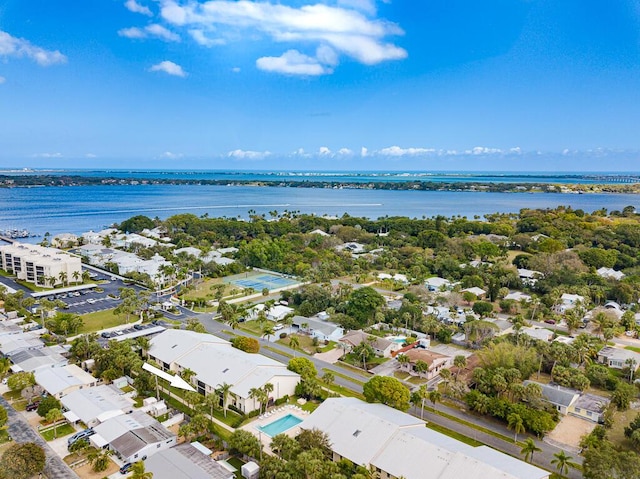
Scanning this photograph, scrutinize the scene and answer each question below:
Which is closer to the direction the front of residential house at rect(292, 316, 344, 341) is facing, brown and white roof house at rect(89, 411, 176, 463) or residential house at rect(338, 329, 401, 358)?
the brown and white roof house

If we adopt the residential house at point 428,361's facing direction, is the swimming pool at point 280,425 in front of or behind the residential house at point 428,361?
in front

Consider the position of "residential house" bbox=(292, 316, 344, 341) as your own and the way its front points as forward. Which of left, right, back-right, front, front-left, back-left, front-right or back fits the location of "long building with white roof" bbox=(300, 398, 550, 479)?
front-left

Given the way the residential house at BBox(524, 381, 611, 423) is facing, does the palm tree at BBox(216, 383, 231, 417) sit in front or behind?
in front

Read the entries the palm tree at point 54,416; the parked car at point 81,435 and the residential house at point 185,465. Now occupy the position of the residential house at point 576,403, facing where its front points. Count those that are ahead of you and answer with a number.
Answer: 3

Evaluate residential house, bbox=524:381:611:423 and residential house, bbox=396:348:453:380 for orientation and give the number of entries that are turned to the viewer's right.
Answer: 0

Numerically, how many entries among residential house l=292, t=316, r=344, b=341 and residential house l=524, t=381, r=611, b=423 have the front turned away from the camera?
0

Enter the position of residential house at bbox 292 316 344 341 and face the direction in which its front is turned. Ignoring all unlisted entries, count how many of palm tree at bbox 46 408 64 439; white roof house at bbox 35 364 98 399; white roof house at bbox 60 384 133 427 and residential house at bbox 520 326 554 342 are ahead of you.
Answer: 3

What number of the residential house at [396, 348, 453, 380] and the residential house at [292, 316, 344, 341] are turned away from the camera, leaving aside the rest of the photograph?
0

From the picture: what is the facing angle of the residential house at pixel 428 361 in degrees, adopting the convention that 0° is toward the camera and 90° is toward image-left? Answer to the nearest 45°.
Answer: approximately 45°
